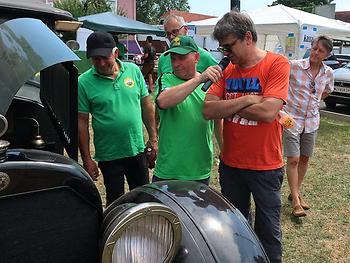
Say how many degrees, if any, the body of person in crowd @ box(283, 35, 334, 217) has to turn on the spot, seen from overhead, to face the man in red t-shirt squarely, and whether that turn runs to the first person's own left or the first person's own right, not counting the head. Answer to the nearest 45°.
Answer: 0° — they already face them

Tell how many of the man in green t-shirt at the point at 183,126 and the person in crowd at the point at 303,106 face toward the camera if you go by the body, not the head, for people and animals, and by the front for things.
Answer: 2

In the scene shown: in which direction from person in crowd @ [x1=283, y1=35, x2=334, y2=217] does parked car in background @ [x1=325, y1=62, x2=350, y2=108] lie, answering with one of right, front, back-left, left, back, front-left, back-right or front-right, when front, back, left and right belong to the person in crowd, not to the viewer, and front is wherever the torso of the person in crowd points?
back

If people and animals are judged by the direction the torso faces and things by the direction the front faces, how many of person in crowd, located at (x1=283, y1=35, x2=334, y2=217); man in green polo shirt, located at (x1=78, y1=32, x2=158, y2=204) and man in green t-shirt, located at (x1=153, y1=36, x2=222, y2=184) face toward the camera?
3

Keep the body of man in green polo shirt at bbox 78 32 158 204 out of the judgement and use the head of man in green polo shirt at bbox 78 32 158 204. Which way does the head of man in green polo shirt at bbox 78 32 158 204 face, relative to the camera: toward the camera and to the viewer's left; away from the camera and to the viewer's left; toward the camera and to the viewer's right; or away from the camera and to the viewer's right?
toward the camera and to the viewer's left

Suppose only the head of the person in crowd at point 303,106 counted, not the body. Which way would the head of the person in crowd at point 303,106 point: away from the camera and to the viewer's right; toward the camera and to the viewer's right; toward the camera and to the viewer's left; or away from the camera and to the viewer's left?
toward the camera and to the viewer's left

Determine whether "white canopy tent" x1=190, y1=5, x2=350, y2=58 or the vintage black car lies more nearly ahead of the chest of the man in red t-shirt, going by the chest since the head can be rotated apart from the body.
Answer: the vintage black car

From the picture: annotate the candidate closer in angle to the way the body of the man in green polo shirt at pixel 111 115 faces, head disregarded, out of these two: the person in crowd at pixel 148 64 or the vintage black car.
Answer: the vintage black car

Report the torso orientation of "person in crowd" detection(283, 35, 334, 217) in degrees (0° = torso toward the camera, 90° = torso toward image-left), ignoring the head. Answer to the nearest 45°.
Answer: approximately 0°

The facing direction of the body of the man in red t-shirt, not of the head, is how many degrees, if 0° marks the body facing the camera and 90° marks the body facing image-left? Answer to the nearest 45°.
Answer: approximately 45°

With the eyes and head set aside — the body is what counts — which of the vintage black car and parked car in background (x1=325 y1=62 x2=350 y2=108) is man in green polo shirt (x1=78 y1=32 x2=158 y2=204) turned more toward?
the vintage black car

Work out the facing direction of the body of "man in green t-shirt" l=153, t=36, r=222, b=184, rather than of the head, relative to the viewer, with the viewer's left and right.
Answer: facing the viewer

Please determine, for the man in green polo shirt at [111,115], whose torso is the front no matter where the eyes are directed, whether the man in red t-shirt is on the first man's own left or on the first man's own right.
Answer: on the first man's own left

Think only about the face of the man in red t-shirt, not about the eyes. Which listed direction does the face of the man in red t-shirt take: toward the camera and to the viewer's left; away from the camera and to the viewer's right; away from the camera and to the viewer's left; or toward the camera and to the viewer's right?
toward the camera and to the viewer's left
